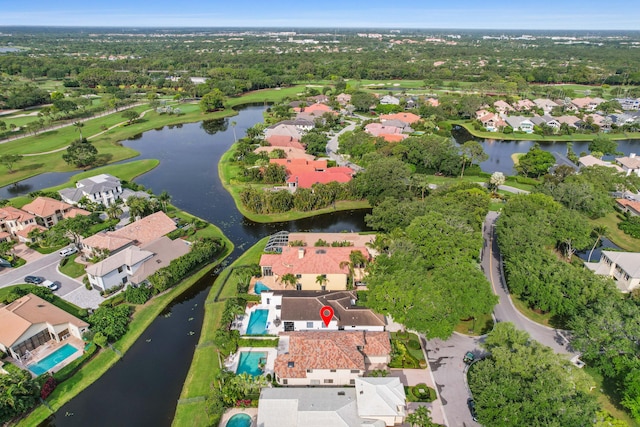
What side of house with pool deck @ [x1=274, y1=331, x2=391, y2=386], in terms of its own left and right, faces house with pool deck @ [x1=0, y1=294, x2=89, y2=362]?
back

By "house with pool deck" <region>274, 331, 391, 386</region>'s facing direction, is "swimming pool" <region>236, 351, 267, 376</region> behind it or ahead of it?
behind

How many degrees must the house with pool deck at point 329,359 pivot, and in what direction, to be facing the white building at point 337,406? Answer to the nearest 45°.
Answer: approximately 90° to its right

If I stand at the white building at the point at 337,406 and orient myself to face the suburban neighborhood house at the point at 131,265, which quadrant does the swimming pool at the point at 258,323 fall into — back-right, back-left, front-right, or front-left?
front-right

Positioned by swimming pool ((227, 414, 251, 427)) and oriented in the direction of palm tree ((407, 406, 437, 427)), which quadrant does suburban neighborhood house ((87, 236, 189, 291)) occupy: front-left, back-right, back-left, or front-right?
back-left

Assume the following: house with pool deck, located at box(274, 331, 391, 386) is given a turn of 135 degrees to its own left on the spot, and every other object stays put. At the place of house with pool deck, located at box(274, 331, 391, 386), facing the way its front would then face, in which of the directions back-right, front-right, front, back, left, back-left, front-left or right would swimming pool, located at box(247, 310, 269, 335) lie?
front

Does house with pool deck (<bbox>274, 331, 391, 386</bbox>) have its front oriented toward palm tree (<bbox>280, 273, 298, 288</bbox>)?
no

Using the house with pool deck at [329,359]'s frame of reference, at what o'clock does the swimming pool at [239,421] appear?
The swimming pool is roughly at 5 o'clock from the house with pool deck.

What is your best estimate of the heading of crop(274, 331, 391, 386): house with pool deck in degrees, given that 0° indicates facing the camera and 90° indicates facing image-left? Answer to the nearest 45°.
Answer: approximately 270°

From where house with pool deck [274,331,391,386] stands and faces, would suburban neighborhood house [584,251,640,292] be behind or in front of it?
in front

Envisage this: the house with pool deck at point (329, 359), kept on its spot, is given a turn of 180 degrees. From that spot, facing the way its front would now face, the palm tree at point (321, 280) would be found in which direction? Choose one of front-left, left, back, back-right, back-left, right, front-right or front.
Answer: right

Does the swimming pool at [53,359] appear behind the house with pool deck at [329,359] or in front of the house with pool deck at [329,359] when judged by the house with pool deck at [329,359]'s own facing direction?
behind

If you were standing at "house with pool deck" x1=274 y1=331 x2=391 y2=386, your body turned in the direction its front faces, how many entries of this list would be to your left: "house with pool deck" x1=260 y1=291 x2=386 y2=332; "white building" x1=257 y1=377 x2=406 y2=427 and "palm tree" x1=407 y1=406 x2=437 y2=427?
1

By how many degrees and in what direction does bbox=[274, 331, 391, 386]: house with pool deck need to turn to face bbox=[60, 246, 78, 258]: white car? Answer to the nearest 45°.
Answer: approximately 135° to its left

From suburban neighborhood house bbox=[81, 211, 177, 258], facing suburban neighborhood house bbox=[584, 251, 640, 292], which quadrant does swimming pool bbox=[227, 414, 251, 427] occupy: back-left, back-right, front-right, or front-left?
front-right

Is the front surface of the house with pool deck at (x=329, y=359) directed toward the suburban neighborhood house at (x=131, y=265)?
no

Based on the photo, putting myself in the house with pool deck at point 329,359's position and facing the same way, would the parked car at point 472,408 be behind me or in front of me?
in front

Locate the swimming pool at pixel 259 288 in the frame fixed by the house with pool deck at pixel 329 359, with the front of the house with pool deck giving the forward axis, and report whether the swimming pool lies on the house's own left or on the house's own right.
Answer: on the house's own left

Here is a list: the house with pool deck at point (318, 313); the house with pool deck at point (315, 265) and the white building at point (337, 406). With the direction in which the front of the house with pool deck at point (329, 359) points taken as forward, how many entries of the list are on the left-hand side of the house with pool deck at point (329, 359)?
2

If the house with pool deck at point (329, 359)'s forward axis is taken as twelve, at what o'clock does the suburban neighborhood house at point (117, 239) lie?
The suburban neighborhood house is roughly at 7 o'clock from the house with pool deck.
